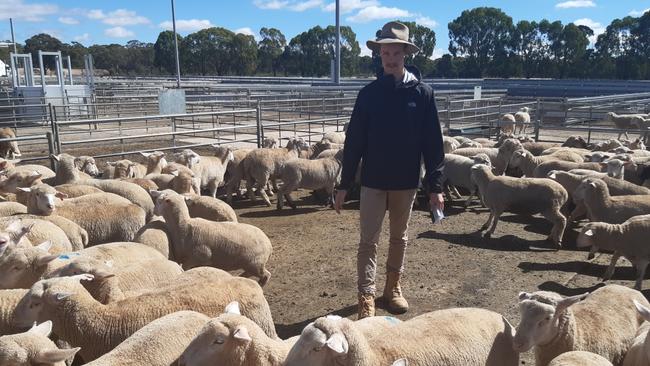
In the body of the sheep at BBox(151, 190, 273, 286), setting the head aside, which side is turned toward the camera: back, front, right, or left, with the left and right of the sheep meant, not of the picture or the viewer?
left

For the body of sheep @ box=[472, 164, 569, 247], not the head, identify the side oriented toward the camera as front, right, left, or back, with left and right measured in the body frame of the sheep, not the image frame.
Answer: left

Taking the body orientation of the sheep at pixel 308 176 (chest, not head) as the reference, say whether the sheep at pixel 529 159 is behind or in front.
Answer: in front

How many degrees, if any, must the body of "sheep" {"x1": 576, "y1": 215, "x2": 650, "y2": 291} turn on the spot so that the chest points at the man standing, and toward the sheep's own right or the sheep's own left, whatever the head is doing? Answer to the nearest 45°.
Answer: approximately 45° to the sheep's own left

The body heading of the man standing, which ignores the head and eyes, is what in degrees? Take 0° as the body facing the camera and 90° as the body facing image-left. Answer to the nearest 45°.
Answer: approximately 0°

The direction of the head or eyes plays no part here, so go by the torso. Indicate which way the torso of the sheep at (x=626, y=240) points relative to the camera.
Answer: to the viewer's left

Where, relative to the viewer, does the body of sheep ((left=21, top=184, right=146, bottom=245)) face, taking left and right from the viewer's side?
facing to the left of the viewer

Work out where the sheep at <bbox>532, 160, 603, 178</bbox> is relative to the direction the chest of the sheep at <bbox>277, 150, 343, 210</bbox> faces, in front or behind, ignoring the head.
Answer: in front

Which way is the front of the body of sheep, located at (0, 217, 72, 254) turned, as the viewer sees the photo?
to the viewer's left

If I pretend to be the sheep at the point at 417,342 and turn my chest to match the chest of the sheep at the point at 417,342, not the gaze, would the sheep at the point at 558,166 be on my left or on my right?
on my right

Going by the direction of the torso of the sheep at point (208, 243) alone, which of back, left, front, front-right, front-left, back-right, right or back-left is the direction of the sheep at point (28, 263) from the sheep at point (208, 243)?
front-left

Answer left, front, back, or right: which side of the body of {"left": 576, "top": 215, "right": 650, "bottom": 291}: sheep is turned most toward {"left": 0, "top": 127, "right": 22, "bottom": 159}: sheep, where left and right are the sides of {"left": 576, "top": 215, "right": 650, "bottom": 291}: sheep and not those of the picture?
front

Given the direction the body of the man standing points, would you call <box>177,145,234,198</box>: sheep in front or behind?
behind

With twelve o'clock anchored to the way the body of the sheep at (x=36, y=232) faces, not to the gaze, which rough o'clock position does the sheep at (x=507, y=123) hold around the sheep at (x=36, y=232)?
the sheep at (x=507, y=123) is roughly at 5 o'clock from the sheep at (x=36, y=232).
